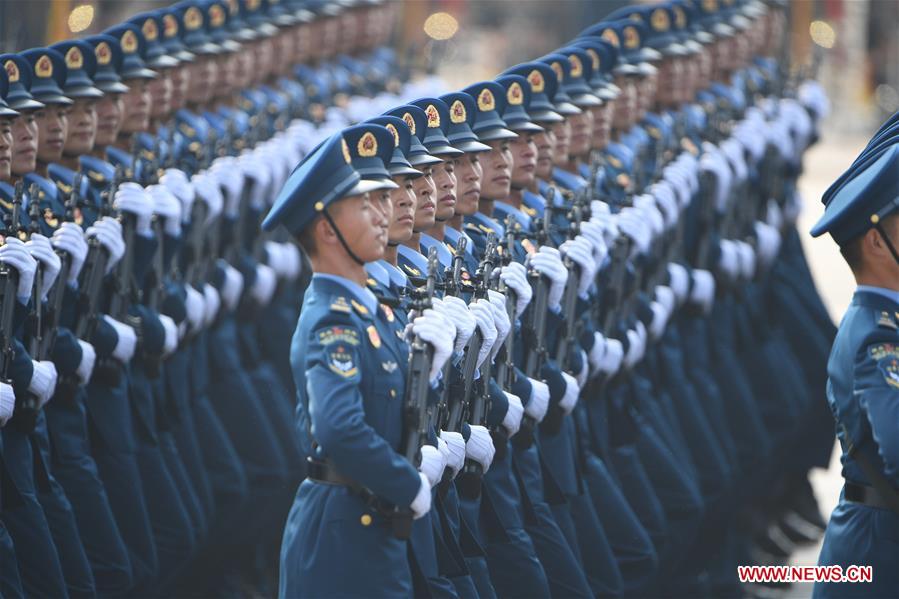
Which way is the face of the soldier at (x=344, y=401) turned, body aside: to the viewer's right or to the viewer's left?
to the viewer's right

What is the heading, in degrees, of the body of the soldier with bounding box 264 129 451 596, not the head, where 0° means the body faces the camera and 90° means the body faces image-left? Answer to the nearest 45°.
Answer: approximately 270°

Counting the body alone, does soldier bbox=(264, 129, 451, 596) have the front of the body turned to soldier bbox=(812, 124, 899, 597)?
yes
